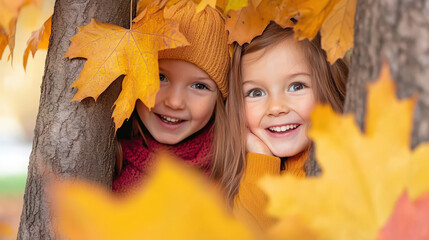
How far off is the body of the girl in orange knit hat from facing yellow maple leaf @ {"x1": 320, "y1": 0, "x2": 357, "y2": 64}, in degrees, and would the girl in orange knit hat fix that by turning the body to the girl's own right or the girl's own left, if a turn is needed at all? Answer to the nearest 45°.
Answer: approximately 45° to the girl's own left

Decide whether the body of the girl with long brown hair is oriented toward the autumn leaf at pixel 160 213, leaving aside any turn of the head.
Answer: yes

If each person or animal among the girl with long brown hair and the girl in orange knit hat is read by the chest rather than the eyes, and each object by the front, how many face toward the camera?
2

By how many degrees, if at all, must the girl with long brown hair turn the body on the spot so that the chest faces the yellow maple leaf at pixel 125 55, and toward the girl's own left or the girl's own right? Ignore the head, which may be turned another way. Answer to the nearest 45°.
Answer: approximately 45° to the girl's own right

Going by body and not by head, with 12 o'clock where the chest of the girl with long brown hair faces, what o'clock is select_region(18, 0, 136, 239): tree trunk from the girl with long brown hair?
The tree trunk is roughly at 2 o'clock from the girl with long brown hair.

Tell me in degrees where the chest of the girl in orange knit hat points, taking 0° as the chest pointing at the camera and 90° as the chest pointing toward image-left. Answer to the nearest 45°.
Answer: approximately 0°

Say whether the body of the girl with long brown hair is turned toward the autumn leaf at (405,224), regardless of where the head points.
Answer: yes
